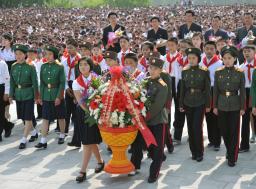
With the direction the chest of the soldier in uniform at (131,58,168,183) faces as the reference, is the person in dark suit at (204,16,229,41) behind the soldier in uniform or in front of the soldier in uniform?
behind

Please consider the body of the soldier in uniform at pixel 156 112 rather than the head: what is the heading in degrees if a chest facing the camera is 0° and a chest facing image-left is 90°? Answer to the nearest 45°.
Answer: approximately 45°

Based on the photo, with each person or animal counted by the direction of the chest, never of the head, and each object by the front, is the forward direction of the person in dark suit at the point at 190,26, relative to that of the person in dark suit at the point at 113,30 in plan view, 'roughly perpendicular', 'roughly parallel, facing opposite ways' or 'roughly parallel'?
roughly parallel

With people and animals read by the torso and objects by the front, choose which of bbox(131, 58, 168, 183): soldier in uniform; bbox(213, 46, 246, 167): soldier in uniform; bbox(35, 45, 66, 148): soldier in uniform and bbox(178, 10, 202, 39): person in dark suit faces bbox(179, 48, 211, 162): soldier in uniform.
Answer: the person in dark suit

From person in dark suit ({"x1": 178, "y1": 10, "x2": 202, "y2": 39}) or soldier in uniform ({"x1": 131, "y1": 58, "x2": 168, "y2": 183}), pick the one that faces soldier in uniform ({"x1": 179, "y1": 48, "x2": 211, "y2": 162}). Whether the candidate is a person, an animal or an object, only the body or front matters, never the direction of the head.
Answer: the person in dark suit

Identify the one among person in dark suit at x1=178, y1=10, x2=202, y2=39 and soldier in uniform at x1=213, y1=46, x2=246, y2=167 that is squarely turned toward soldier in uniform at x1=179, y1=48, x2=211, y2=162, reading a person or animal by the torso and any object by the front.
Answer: the person in dark suit

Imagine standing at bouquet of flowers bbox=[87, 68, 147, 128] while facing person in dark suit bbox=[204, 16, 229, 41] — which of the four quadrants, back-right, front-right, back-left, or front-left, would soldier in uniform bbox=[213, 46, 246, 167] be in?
front-right

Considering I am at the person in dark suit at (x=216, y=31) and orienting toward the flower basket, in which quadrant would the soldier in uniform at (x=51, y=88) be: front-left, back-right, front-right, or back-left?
front-right

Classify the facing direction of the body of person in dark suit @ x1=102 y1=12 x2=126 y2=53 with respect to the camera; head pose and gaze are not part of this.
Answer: toward the camera

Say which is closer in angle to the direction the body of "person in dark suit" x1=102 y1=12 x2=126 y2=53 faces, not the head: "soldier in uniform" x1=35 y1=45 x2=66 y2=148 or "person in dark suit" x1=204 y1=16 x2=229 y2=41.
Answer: the soldier in uniform

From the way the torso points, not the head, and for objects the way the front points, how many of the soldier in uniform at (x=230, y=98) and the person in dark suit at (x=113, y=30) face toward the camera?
2

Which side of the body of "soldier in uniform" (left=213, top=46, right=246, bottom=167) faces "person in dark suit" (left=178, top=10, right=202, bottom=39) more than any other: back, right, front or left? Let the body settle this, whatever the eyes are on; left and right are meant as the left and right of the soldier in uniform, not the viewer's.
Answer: back

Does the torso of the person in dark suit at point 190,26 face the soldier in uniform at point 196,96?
yes

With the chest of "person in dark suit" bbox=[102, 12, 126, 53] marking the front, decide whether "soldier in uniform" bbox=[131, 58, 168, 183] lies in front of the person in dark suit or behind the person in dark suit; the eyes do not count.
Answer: in front

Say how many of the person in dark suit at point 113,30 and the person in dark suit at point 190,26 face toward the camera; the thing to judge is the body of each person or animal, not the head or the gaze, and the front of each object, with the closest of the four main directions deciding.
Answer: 2

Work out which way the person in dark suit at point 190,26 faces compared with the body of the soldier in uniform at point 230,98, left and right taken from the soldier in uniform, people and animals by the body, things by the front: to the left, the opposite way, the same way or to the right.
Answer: the same way

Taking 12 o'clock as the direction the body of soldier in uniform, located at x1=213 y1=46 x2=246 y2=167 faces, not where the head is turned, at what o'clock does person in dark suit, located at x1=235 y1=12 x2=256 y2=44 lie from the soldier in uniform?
The person in dark suit is roughly at 6 o'clock from the soldier in uniform.

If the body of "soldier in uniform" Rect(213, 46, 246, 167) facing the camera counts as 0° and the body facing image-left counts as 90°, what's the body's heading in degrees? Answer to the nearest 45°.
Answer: approximately 0°

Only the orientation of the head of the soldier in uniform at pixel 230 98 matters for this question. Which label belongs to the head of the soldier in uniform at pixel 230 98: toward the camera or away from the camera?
toward the camera
